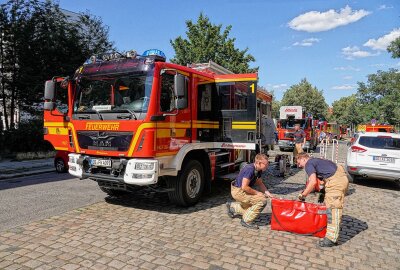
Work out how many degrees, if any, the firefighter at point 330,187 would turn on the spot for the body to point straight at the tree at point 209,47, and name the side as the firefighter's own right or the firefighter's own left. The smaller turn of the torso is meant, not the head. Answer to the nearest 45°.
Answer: approximately 45° to the firefighter's own right

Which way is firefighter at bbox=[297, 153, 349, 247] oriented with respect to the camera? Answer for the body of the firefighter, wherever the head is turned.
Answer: to the viewer's left

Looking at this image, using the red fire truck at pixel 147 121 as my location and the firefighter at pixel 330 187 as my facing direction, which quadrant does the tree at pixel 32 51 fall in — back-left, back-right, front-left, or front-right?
back-left

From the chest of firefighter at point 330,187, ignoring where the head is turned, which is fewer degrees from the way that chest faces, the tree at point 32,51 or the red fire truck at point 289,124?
the tree

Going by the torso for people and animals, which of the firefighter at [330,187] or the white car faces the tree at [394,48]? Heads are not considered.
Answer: the white car

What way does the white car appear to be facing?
away from the camera

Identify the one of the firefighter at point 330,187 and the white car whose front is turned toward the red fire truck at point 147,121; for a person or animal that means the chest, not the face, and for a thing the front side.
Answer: the firefighter

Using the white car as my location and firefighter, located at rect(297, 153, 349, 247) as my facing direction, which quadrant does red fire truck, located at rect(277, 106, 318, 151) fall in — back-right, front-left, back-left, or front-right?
back-right

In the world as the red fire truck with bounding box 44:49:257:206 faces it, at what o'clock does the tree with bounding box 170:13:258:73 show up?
The tree is roughly at 5 o'clock from the red fire truck.

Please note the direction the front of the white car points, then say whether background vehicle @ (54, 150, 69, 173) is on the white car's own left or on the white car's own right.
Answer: on the white car's own left
